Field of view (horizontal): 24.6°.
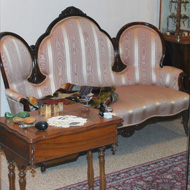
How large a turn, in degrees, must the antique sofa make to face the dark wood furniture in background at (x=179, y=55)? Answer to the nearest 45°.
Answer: approximately 90° to its left

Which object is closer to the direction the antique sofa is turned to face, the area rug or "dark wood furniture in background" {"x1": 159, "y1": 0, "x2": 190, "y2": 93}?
the area rug

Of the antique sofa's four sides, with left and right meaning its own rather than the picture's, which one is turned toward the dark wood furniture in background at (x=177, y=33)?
left

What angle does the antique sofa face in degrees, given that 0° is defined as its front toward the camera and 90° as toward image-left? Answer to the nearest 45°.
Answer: approximately 315°
